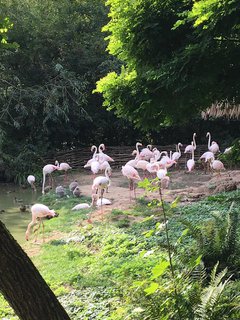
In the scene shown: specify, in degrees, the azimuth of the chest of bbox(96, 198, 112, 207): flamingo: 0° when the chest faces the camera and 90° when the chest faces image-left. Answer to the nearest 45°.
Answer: approximately 90°

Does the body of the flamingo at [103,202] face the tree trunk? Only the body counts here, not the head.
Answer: no

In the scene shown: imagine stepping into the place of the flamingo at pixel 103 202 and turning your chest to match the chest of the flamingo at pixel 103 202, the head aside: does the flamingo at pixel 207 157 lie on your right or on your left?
on your right

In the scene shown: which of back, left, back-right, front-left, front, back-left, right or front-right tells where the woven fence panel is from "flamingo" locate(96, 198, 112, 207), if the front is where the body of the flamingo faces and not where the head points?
right

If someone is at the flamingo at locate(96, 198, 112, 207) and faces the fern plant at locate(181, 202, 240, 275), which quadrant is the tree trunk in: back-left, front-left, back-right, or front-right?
front-right

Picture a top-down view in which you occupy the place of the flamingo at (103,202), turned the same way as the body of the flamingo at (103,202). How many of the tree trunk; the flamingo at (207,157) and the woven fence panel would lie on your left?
1

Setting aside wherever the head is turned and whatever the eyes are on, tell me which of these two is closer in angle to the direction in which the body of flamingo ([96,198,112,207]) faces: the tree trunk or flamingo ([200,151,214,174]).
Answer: the tree trunk

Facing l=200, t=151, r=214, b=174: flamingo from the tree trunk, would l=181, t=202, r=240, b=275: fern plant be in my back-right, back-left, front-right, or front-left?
front-right
